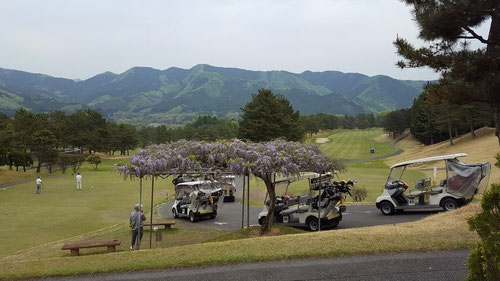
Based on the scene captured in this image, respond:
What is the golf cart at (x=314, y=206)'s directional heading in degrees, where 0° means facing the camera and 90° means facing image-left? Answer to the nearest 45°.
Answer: approximately 135°

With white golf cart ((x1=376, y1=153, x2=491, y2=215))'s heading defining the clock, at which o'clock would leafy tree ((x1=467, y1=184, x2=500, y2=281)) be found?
The leafy tree is roughly at 9 o'clock from the white golf cart.

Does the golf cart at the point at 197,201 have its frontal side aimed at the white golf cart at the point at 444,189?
no

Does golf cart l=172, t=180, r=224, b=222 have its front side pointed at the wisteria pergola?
no

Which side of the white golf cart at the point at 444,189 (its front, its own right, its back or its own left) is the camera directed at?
left

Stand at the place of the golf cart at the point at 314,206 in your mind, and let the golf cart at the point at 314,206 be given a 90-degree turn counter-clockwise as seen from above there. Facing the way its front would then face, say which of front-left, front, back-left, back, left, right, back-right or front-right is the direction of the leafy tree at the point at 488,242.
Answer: front-left

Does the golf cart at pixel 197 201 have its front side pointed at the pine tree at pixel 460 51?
no

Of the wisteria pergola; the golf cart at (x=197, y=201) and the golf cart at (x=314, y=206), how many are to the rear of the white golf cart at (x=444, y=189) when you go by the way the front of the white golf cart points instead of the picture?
0

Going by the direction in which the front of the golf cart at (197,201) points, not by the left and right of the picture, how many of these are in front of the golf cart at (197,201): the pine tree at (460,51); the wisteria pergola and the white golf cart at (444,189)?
0

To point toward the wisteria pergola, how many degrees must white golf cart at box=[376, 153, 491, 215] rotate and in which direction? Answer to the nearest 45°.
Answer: approximately 45° to its left

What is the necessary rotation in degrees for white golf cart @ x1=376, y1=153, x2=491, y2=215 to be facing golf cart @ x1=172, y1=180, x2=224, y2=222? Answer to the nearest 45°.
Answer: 0° — it already faces it
